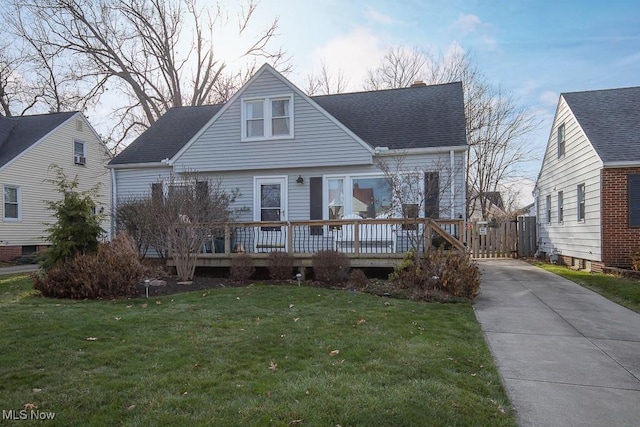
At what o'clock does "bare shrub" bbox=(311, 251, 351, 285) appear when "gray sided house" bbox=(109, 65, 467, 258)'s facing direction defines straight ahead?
The bare shrub is roughly at 12 o'clock from the gray sided house.

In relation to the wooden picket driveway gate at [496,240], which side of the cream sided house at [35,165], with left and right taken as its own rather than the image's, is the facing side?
left

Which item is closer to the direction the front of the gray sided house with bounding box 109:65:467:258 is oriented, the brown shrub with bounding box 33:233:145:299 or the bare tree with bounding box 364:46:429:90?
the brown shrub

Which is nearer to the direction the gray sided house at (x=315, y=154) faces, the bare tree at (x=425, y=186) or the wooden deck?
the wooden deck

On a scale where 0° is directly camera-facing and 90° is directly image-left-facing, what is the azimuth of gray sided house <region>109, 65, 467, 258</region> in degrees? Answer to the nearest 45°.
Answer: approximately 0°

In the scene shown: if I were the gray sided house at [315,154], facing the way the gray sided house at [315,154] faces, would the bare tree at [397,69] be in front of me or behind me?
behind

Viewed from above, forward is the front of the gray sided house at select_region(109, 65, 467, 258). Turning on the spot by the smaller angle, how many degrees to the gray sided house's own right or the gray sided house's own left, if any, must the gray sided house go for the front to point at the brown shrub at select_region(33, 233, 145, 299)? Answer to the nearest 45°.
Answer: approximately 45° to the gray sided house's own right

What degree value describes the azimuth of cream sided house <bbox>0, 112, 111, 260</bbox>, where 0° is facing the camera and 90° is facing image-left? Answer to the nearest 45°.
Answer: approximately 45°

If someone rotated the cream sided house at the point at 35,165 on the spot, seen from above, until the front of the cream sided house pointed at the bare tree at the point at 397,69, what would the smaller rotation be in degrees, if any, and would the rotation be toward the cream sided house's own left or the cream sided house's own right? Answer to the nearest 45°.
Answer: approximately 135° to the cream sided house's own left

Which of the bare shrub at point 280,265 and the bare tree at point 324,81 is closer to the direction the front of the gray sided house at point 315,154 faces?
the bare shrub

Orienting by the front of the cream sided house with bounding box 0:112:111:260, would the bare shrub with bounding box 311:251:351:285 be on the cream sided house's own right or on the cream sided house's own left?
on the cream sided house's own left

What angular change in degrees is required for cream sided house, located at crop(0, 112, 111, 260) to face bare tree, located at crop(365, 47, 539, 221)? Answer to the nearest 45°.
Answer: approximately 135° to its left
